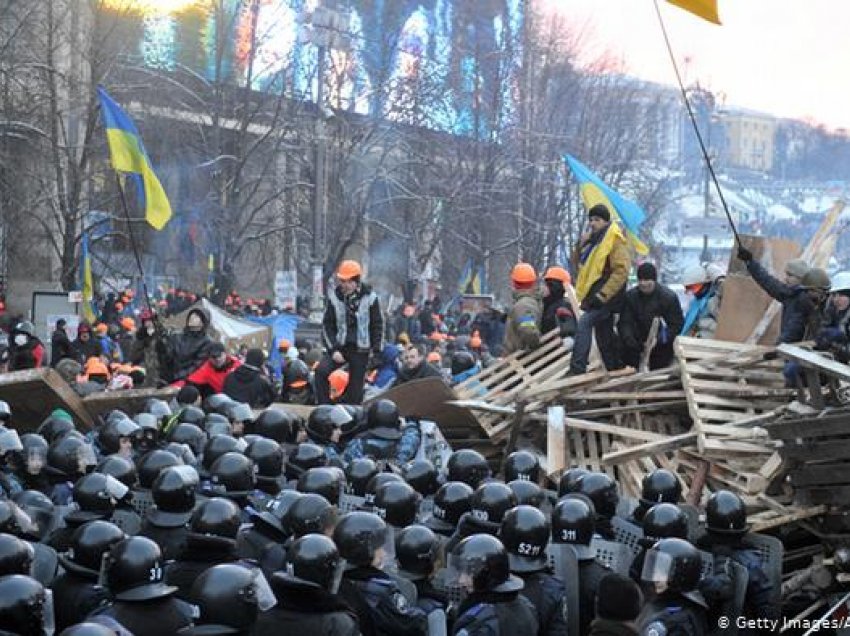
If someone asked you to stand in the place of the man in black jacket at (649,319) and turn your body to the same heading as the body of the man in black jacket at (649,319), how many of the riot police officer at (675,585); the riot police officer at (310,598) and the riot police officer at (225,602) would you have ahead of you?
3

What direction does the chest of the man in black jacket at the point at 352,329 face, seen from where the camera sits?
toward the camera

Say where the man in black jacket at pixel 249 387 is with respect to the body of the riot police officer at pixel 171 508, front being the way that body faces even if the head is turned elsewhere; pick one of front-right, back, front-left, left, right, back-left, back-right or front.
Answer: front-left

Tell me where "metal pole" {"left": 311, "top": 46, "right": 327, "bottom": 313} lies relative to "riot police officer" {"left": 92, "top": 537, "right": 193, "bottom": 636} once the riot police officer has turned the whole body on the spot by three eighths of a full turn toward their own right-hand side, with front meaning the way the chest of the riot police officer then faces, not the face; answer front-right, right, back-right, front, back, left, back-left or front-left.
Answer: left

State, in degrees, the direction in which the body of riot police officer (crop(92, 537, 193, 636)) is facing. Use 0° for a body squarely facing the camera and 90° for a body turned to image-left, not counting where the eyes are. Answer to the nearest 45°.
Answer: approximately 135°

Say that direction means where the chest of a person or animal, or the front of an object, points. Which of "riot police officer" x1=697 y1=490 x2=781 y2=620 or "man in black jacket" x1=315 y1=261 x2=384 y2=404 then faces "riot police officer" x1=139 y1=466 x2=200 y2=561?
the man in black jacket

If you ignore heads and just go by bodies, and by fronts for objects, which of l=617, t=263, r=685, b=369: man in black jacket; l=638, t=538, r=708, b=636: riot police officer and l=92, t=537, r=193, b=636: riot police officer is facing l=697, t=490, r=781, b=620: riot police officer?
the man in black jacket

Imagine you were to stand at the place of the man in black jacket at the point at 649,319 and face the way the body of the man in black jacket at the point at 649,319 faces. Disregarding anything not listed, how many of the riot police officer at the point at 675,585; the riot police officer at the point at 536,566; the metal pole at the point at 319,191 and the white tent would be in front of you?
2

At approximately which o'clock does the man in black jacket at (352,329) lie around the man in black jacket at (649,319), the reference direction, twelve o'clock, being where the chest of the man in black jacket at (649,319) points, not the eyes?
the man in black jacket at (352,329) is roughly at 3 o'clock from the man in black jacket at (649,319).

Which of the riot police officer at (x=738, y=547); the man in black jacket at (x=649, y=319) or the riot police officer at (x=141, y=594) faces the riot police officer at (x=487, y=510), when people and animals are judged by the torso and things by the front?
the man in black jacket

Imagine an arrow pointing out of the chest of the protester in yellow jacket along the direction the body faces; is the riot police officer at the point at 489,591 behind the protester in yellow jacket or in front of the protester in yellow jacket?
in front

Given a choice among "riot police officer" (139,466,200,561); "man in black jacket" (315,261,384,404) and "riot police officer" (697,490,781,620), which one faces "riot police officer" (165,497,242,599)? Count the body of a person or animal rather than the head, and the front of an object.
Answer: the man in black jacket

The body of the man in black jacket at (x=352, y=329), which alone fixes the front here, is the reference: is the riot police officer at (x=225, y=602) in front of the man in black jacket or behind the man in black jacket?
in front

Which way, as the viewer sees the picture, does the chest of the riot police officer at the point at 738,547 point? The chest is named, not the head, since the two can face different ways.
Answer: away from the camera

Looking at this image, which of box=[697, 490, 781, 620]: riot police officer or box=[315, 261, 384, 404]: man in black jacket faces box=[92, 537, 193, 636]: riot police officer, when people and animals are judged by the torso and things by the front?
the man in black jacket

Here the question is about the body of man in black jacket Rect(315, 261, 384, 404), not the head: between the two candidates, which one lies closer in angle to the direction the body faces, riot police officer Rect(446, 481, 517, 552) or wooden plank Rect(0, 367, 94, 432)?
the riot police officer

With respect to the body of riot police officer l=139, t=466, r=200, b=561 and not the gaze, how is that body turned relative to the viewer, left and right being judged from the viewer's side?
facing away from the viewer and to the right of the viewer
